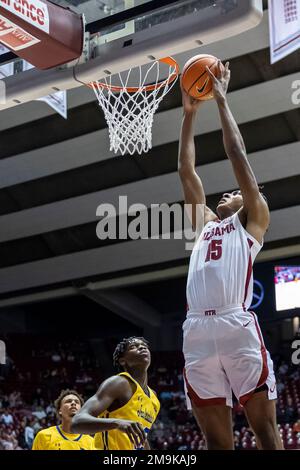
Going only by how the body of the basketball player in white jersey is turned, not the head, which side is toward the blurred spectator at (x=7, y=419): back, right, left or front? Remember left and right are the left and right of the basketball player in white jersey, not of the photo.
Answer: right

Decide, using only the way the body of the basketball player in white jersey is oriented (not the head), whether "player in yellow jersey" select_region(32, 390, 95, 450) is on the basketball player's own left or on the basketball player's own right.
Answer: on the basketball player's own right

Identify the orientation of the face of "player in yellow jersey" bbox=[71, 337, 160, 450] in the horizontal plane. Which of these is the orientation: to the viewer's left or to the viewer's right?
to the viewer's right

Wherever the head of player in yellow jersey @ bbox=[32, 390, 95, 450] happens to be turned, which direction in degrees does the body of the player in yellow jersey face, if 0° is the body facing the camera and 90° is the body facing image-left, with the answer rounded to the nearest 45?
approximately 315°

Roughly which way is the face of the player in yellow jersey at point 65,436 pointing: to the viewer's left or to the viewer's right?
to the viewer's right
